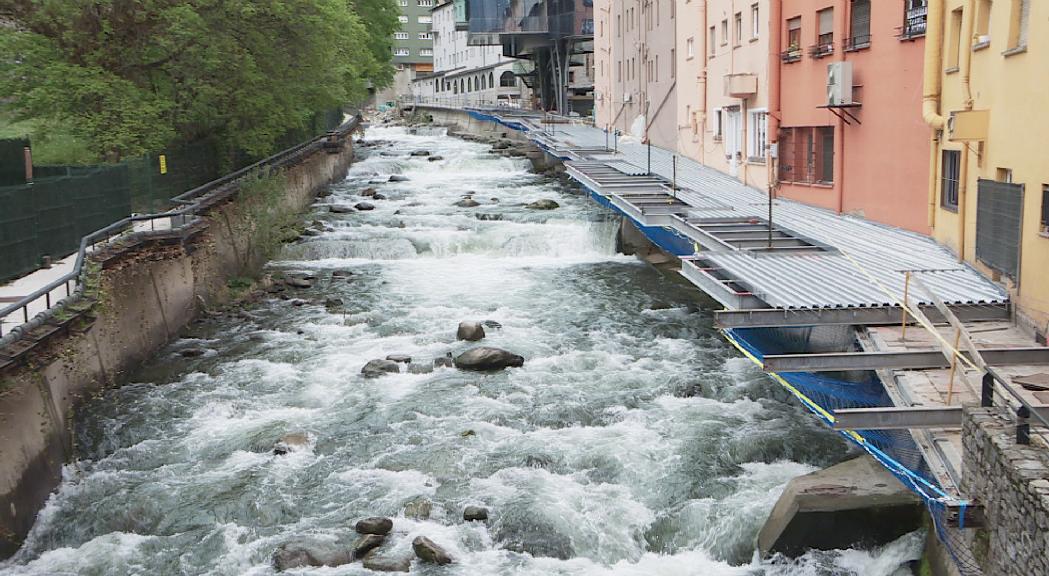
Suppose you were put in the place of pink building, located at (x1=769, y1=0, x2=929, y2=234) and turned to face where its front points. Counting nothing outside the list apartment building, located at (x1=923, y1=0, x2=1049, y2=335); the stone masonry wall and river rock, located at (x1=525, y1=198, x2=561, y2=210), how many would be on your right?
1

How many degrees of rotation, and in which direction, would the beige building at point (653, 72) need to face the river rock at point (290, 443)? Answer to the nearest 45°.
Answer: approximately 45° to its left

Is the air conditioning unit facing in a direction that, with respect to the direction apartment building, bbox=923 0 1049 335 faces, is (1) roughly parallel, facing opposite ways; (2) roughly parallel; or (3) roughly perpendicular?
roughly parallel

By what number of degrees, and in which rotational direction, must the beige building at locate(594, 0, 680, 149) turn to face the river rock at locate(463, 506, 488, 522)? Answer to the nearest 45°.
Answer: approximately 45° to its left

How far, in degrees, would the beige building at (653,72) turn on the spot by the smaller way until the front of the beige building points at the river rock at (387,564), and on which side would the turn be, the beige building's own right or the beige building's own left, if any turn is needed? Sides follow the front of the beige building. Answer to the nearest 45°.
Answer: approximately 45° to the beige building's own left

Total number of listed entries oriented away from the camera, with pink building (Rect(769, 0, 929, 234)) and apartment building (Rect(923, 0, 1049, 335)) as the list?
0

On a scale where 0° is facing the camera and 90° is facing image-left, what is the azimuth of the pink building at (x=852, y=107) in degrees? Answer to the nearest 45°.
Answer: approximately 45°

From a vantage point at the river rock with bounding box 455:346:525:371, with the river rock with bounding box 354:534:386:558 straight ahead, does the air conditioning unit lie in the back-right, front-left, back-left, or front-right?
back-left

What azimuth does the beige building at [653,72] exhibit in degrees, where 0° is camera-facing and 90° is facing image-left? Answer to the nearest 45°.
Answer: approximately 45°

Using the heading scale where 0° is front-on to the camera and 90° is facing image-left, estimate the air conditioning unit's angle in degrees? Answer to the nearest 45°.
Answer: approximately 45°

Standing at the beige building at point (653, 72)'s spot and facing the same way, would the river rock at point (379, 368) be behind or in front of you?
in front

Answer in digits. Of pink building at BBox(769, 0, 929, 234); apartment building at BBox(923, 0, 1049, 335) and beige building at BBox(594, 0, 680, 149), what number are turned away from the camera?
0

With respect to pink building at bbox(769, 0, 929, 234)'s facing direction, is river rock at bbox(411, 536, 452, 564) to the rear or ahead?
ahead

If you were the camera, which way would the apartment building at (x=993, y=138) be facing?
facing the viewer and to the left of the viewer

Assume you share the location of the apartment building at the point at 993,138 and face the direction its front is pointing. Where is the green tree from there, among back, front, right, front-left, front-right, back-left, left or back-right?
front-right

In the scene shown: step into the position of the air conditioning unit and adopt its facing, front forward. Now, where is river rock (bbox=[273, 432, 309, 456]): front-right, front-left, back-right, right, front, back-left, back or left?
front

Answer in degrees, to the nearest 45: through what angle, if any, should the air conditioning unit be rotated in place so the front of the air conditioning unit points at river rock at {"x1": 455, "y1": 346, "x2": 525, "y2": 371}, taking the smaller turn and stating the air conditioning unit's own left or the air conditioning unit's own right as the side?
0° — it already faces it

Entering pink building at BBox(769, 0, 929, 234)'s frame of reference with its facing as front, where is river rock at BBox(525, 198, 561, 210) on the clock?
The river rock is roughly at 3 o'clock from the pink building.
